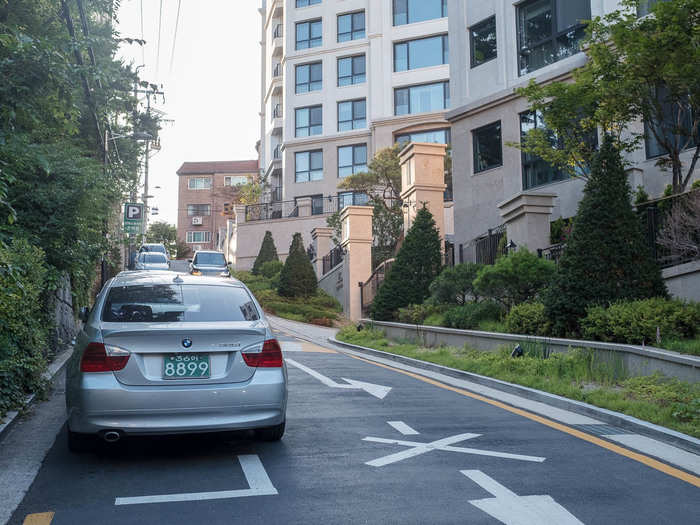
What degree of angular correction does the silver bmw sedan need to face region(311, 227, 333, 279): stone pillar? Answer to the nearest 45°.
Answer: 0° — it already faces it

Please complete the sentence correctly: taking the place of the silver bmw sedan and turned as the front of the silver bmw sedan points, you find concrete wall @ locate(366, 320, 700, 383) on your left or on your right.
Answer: on your right

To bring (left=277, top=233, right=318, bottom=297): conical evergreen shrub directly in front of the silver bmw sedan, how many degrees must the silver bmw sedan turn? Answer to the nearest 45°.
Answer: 0° — it already faces it

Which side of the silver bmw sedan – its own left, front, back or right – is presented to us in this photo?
back

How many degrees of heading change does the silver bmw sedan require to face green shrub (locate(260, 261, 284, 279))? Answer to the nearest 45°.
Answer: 0° — it already faces it

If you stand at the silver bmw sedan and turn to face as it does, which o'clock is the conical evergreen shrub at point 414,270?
The conical evergreen shrub is roughly at 1 o'clock from the silver bmw sedan.

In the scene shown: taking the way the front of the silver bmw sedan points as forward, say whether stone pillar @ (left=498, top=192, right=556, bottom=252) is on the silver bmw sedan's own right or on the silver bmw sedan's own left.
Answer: on the silver bmw sedan's own right
